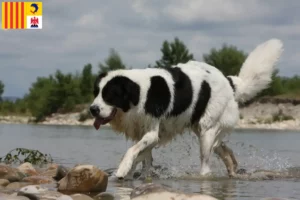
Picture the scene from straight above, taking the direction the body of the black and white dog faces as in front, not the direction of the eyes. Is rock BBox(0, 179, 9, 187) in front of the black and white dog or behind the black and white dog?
in front

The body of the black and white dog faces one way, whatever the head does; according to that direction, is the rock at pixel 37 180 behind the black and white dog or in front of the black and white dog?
in front

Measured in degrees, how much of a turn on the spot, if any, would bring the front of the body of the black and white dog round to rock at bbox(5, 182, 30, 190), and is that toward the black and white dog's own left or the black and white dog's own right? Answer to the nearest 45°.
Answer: approximately 45° to the black and white dog's own left

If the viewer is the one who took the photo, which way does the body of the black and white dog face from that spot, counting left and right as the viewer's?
facing to the left of the viewer

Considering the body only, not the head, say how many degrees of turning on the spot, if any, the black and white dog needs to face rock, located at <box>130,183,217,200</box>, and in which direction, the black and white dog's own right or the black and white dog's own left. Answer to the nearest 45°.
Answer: approximately 90° to the black and white dog's own left

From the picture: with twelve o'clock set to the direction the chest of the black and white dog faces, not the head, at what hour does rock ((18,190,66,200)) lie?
The rock is roughly at 10 o'clock from the black and white dog.

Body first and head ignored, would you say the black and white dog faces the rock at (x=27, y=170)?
yes
